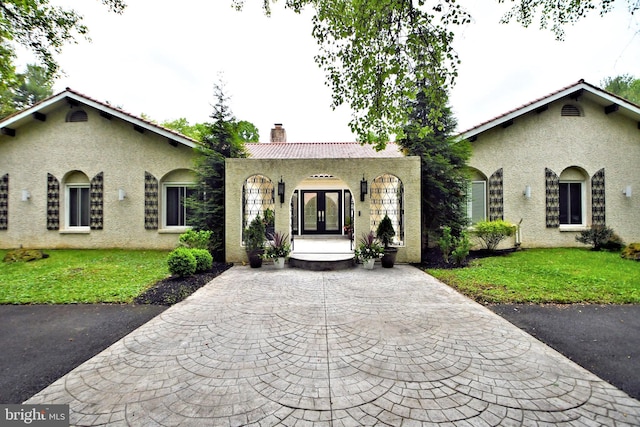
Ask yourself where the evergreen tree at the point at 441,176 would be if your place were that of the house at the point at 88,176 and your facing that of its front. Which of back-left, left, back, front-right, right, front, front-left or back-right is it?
front-left

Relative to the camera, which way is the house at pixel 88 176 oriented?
toward the camera

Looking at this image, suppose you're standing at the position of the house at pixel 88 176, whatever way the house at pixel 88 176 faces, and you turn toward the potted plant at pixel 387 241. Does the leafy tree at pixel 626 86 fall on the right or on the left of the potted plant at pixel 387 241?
left

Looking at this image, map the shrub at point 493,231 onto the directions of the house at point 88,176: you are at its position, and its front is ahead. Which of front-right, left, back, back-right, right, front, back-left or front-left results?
front-left

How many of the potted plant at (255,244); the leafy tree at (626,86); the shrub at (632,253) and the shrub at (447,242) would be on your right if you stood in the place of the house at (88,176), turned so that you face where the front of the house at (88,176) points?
0

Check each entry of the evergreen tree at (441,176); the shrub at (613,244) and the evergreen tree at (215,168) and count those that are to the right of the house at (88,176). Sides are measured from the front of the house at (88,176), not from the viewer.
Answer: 0

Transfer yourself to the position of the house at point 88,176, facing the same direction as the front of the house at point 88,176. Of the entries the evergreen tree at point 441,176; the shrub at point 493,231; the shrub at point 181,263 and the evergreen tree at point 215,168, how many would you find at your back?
0

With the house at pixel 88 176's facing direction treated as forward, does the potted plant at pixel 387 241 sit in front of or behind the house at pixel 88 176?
in front
